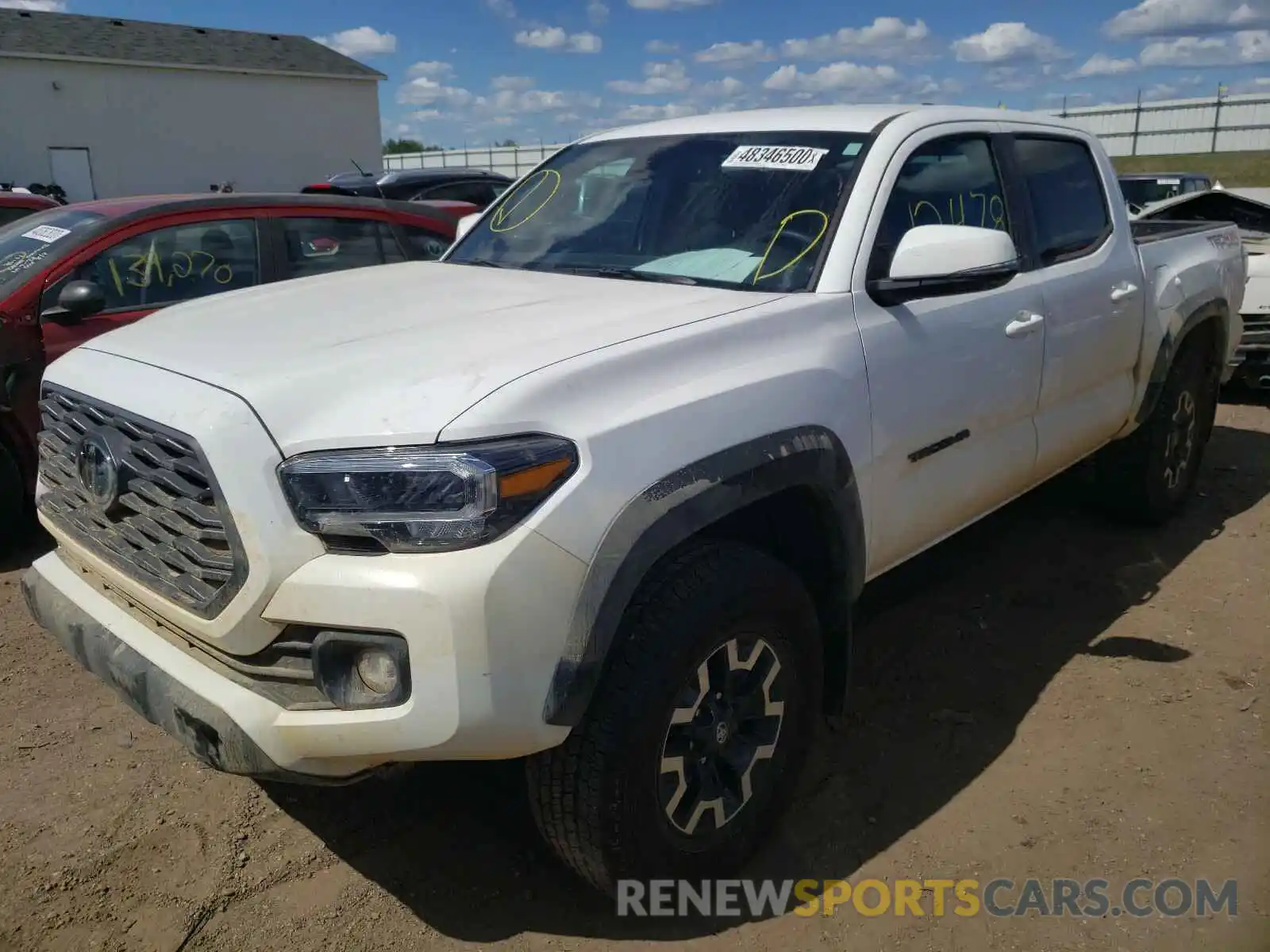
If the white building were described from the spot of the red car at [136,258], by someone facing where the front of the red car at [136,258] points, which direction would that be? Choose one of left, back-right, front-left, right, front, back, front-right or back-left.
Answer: back-right

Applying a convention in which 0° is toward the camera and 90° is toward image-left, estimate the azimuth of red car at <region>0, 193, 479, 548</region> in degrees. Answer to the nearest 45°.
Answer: approximately 45°

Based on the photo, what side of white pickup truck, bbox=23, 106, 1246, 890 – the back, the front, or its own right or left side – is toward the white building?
right

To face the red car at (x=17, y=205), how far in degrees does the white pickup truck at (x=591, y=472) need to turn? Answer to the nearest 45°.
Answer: approximately 90° to its right

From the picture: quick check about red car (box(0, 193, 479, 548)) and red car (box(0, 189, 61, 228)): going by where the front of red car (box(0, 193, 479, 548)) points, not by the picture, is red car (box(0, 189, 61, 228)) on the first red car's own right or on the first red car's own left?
on the first red car's own right

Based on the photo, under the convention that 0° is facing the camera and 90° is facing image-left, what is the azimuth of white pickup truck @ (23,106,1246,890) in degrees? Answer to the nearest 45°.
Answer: approximately 45°

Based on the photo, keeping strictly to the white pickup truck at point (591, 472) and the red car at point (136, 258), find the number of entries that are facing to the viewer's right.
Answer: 0

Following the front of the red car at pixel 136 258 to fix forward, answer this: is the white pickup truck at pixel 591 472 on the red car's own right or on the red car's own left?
on the red car's own left
